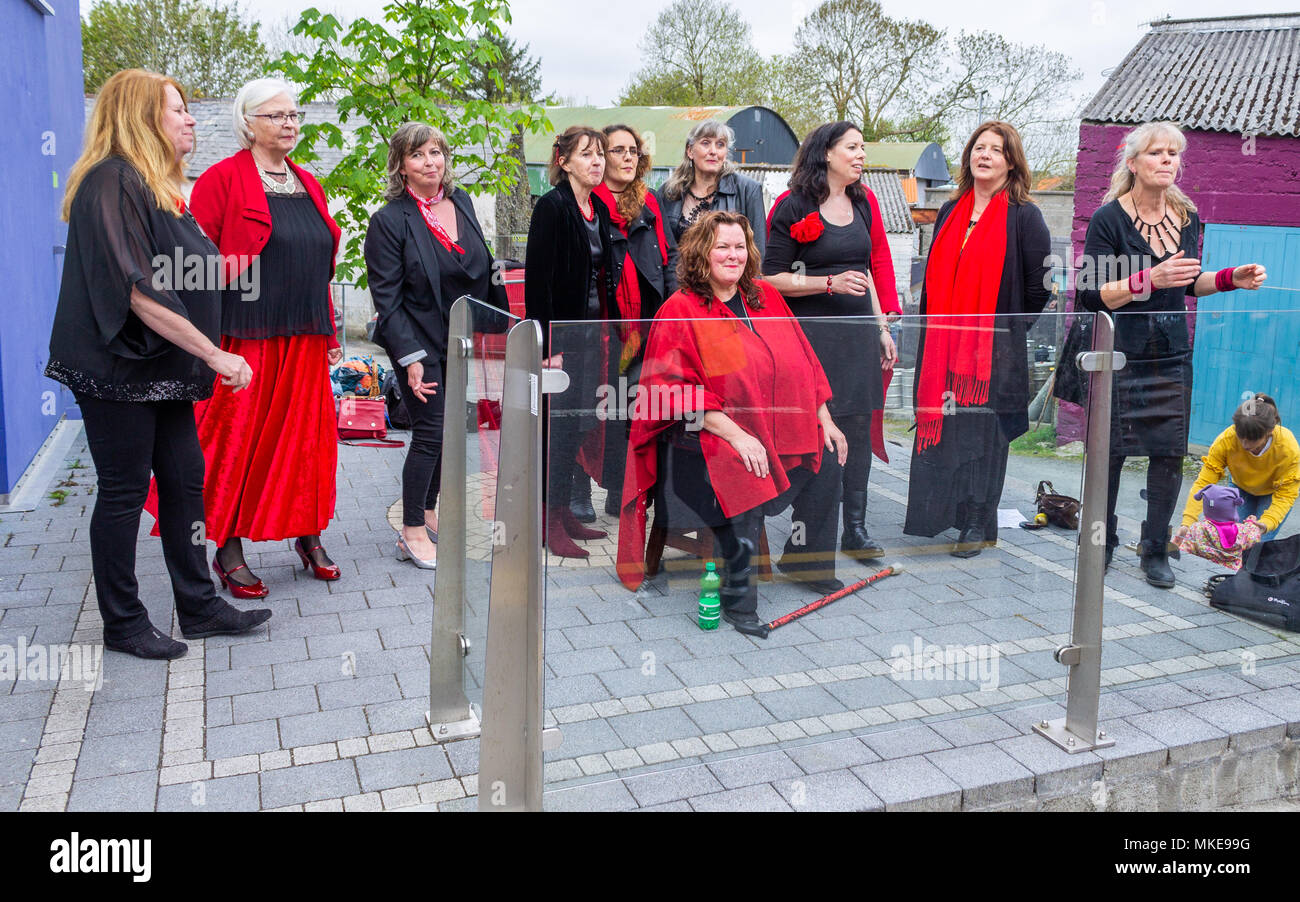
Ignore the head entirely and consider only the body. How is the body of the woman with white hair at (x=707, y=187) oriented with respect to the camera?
toward the camera

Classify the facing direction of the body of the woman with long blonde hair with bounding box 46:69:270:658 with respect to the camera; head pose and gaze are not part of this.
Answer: to the viewer's right

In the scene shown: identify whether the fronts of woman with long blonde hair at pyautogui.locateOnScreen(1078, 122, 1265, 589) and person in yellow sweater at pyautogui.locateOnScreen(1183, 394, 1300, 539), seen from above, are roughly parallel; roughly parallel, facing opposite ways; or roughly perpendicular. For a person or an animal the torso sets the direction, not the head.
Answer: roughly perpendicular

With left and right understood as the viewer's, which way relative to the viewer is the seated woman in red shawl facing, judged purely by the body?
facing the viewer and to the right of the viewer

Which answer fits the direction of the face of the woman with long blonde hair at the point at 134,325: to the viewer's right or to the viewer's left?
to the viewer's right

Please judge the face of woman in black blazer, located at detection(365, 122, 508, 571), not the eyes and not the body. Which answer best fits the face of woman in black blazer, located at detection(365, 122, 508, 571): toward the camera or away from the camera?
toward the camera

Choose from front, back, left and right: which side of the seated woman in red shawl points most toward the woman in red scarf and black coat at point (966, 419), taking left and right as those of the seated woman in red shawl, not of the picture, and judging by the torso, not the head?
left

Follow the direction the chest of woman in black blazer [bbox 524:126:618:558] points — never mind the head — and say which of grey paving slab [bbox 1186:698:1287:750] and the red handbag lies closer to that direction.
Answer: the grey paving slab

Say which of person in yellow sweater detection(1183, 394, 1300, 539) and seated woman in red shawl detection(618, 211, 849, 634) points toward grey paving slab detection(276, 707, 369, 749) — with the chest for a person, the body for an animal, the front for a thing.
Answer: the person in yellow sweater

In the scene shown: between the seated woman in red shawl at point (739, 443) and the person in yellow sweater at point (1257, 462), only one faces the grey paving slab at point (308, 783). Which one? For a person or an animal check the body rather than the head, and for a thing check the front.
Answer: the person in yellow sweater

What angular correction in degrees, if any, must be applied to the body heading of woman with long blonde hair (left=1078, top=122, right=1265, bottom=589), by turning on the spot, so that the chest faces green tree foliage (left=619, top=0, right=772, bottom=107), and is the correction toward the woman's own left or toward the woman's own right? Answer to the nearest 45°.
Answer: approximately 180°

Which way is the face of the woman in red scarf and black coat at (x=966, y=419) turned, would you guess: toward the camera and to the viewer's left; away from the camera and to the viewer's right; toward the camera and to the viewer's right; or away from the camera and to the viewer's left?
toward the camera and to the viewer's left

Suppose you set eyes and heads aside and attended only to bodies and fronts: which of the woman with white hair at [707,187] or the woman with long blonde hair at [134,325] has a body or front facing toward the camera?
the woman with white hair

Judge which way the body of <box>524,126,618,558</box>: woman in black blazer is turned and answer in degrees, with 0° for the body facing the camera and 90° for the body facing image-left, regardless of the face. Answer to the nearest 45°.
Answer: approximately 315°

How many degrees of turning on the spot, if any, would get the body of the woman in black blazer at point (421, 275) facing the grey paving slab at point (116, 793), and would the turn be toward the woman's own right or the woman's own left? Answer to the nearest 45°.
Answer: approximately 45° to the woman's own right

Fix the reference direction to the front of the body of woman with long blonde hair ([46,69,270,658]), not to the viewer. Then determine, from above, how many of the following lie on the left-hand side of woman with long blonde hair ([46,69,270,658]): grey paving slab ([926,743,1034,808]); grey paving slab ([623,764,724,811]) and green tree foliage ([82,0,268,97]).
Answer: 1

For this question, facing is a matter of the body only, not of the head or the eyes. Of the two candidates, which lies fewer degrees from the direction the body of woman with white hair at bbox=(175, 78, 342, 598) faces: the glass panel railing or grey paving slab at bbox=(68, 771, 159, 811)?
the glass panel railing

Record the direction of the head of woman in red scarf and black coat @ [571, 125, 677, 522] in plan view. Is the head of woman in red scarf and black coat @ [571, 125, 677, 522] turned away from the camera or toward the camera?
toward the camera

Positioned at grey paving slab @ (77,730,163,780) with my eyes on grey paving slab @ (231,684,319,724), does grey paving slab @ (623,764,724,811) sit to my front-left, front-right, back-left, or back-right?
front-right
